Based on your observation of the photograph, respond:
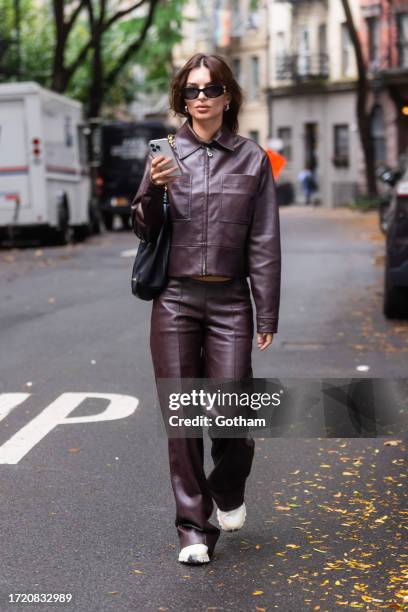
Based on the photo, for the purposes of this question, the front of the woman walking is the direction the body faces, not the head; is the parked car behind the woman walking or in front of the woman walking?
behind

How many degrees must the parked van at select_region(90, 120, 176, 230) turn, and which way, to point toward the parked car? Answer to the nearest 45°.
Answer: approximately 180°

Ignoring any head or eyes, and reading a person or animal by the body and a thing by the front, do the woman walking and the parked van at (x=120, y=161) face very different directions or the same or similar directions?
very different directions

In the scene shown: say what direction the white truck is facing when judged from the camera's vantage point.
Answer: facing away from the viewer and to the right of the viewer

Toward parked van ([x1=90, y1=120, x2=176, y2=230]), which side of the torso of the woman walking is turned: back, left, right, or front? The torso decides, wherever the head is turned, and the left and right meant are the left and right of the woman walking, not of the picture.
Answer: back

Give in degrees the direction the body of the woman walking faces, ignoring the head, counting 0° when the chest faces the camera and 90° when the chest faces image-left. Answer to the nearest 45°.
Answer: approximately 0°

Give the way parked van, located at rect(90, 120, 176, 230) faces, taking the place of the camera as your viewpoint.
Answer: facing away from the viewer

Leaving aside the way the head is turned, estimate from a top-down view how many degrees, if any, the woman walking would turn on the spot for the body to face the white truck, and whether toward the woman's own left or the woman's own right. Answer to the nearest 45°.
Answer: approximately 180°

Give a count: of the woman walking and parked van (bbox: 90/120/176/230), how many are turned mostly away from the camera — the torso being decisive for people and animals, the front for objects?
1

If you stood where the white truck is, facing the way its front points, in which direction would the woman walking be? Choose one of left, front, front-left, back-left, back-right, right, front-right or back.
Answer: back-right

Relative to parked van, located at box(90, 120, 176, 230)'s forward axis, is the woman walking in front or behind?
behind

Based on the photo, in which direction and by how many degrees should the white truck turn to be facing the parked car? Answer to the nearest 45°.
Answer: approximately 135° to its right
